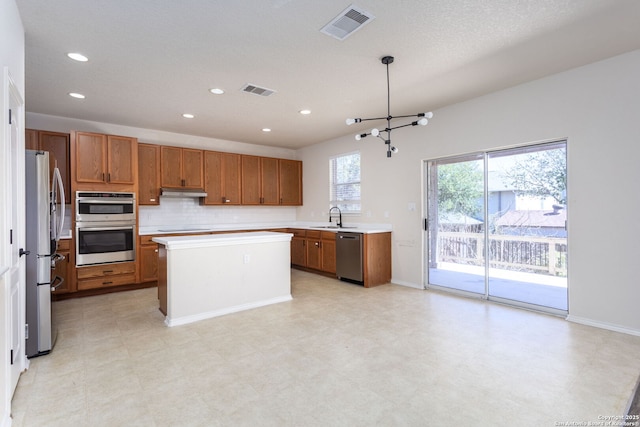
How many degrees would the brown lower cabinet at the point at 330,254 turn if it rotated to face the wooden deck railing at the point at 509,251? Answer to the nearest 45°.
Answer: approximately 90° to its left

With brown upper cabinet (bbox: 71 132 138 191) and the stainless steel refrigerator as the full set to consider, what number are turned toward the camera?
1

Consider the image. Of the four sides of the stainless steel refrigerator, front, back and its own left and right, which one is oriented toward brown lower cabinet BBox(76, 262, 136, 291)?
left

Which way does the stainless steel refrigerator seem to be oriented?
to the viewer's right

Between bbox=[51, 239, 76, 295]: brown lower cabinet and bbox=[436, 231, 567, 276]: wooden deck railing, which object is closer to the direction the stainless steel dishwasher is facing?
the brown lower cabinet

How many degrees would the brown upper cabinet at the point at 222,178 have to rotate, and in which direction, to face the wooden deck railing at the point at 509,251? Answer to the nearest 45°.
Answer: approximately 45° to its left

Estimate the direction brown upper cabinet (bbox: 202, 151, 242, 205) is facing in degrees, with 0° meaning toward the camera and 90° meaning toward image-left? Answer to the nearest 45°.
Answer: approximately 0°

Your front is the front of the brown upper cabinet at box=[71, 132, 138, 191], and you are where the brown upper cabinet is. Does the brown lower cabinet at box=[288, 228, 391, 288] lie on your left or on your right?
on your left

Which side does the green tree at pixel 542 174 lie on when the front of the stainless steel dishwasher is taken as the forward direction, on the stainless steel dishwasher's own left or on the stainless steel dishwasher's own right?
on the stainless steel dishwasher's own left

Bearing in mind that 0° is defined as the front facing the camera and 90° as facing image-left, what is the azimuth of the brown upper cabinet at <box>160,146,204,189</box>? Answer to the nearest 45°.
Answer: approximately 0°

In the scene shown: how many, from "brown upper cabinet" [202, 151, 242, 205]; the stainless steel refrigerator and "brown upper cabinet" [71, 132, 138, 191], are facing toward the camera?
2
